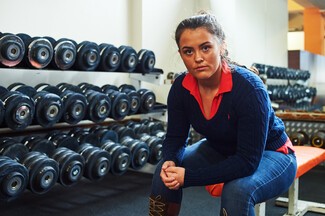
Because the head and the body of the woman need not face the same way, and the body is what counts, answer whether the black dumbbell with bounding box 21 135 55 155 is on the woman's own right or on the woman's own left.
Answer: on the woman's own right

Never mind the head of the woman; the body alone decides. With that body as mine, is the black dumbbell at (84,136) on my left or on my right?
on my right

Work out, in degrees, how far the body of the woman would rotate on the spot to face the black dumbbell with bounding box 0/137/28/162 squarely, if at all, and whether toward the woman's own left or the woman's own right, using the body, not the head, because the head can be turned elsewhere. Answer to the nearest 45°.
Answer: approximately 90° to the woman's own right

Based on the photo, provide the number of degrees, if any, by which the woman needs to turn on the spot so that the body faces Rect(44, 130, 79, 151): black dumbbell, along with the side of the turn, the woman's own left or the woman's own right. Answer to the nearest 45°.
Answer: approximately 90° to the woman's own right

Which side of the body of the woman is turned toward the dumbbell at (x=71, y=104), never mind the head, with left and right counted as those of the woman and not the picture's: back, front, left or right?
right

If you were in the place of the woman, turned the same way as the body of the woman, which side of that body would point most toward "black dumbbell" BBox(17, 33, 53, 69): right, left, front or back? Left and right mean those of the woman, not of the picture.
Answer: right

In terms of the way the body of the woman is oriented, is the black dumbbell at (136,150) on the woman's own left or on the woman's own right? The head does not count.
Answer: on the woman's own right

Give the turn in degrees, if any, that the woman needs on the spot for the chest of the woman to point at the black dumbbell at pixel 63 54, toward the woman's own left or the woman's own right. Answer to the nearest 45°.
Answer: approximately 90° to the woman's own right

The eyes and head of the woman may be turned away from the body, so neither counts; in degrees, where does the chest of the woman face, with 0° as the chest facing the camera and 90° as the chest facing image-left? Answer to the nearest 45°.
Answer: approximately 45°

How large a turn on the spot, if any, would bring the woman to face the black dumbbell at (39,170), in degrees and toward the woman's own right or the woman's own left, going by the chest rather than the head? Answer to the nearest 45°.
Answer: approximately 90° to the woman's own right
